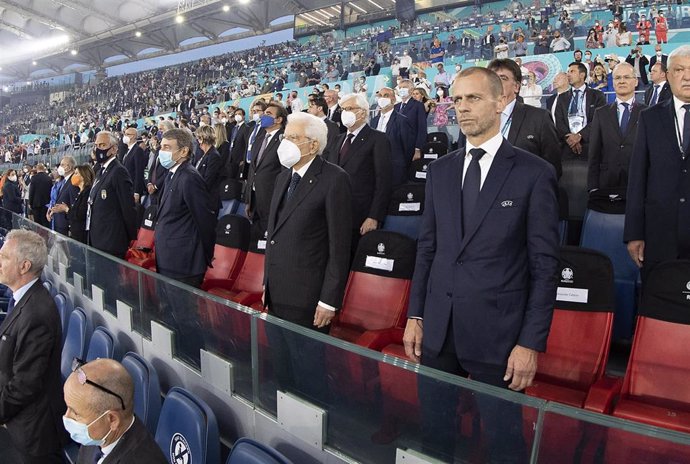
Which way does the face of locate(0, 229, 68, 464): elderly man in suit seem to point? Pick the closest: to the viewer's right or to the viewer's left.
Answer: to the viewer's left

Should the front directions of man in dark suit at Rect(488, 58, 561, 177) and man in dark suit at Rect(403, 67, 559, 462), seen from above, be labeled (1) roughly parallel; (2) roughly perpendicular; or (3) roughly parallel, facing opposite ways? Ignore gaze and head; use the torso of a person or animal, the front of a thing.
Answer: roughly parallel

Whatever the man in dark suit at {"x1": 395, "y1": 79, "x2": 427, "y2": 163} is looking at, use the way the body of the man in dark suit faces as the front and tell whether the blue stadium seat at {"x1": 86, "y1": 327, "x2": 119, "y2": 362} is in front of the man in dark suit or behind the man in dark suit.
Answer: in front

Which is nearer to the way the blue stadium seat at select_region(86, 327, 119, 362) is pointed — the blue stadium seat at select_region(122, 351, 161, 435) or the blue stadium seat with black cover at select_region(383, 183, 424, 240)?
the blue stadium seat at select_region(122, 351, 161, 435)

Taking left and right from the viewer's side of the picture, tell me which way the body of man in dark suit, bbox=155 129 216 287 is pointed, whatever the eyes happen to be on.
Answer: facing the viewer and to the left of the viewer

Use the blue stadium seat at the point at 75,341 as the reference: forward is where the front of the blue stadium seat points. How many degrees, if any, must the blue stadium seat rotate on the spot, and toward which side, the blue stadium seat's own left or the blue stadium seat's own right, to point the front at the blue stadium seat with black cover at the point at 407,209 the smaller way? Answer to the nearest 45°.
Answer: approximately 135° to the blue stadium seat's own left

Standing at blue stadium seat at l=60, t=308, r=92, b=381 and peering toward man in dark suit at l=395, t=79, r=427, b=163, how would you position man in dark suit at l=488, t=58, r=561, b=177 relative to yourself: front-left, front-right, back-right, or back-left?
front-right

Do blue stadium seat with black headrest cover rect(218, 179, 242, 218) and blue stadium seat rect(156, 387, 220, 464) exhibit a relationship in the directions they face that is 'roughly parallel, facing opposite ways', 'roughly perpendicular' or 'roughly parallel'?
roughly parallel

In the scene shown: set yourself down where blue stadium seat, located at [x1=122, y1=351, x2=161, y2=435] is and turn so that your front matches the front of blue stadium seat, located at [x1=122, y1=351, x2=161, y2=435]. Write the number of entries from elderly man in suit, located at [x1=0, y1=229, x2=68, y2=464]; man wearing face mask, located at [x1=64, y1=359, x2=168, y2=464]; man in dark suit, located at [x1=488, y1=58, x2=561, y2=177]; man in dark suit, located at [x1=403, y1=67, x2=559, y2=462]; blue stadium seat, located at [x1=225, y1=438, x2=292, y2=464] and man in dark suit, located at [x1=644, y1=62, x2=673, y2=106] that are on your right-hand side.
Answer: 1

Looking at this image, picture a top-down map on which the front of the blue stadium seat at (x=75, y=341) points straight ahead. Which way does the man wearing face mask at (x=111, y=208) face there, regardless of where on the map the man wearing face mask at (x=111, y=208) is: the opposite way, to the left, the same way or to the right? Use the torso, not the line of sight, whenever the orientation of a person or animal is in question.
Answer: the same way

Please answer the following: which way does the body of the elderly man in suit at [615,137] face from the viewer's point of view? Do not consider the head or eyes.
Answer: toward the camera

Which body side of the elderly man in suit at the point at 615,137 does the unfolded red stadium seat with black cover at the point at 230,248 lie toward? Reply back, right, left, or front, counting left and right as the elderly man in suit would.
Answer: right

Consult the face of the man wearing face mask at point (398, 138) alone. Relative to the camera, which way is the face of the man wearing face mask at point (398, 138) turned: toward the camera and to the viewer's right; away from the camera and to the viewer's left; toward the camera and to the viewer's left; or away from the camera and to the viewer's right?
toward the camera and to the viewer's left

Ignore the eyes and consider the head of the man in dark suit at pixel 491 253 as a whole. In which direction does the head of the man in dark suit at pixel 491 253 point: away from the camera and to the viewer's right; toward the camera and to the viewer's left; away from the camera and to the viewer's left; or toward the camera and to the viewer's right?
toward the camera and to the viewer's left

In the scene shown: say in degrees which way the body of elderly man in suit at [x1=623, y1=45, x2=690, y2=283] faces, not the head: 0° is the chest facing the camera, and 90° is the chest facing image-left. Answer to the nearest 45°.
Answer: approximately 0°

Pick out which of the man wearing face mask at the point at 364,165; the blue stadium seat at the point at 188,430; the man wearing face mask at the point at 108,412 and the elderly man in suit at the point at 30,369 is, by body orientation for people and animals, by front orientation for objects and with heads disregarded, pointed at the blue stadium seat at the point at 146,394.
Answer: the man wearing face mask at the point at 364,165
